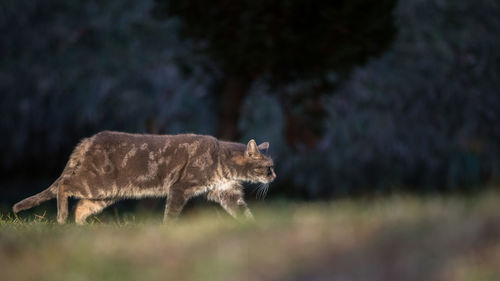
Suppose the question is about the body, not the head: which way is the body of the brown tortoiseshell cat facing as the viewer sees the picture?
to the viewer's right
